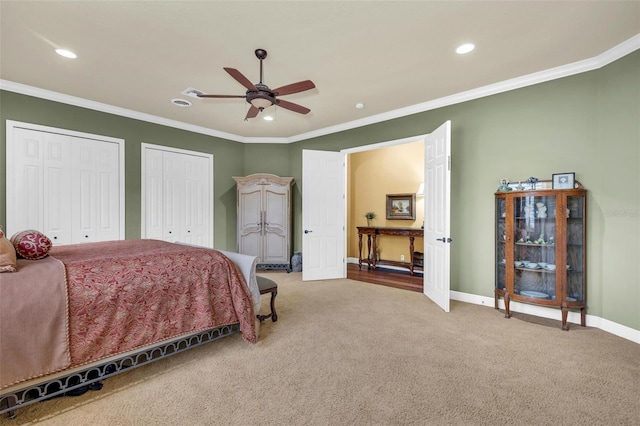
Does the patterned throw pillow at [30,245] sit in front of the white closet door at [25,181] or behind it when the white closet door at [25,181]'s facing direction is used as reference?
in front

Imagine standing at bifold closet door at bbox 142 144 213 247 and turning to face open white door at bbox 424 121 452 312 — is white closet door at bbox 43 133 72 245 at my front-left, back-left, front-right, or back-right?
back-right

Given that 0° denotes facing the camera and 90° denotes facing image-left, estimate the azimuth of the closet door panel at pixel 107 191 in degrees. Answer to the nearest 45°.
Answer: approximately 0°

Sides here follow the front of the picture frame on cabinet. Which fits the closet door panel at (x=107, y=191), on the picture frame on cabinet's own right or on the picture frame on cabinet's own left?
on the picture frame on cabinet's own right

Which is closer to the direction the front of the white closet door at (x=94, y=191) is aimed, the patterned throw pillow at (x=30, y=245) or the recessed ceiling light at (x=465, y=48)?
the recessed ceiling light

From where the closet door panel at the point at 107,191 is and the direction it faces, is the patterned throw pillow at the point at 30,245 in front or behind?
in front

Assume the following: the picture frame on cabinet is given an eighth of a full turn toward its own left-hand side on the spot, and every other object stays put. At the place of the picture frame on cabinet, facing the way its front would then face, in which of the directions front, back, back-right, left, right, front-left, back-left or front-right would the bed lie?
right

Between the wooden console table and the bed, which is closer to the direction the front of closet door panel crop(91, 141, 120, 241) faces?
the bed

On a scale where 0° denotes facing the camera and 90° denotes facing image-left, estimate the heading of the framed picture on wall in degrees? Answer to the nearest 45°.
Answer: approximately 0°

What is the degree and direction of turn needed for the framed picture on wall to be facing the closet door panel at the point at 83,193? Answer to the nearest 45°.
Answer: approximately 45° to its right

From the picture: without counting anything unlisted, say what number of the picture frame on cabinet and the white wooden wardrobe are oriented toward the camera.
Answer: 2

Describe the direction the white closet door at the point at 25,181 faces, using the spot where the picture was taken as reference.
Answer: facing the viewer and to the right of the viewer

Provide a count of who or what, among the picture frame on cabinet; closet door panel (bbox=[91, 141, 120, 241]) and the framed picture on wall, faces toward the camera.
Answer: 3

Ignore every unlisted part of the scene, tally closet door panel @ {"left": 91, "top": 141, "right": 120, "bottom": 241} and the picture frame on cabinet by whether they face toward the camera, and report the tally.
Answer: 2

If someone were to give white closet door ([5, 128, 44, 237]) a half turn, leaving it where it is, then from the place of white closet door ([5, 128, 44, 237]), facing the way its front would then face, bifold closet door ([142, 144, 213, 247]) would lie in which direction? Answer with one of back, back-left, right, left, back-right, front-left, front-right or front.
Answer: back-right
